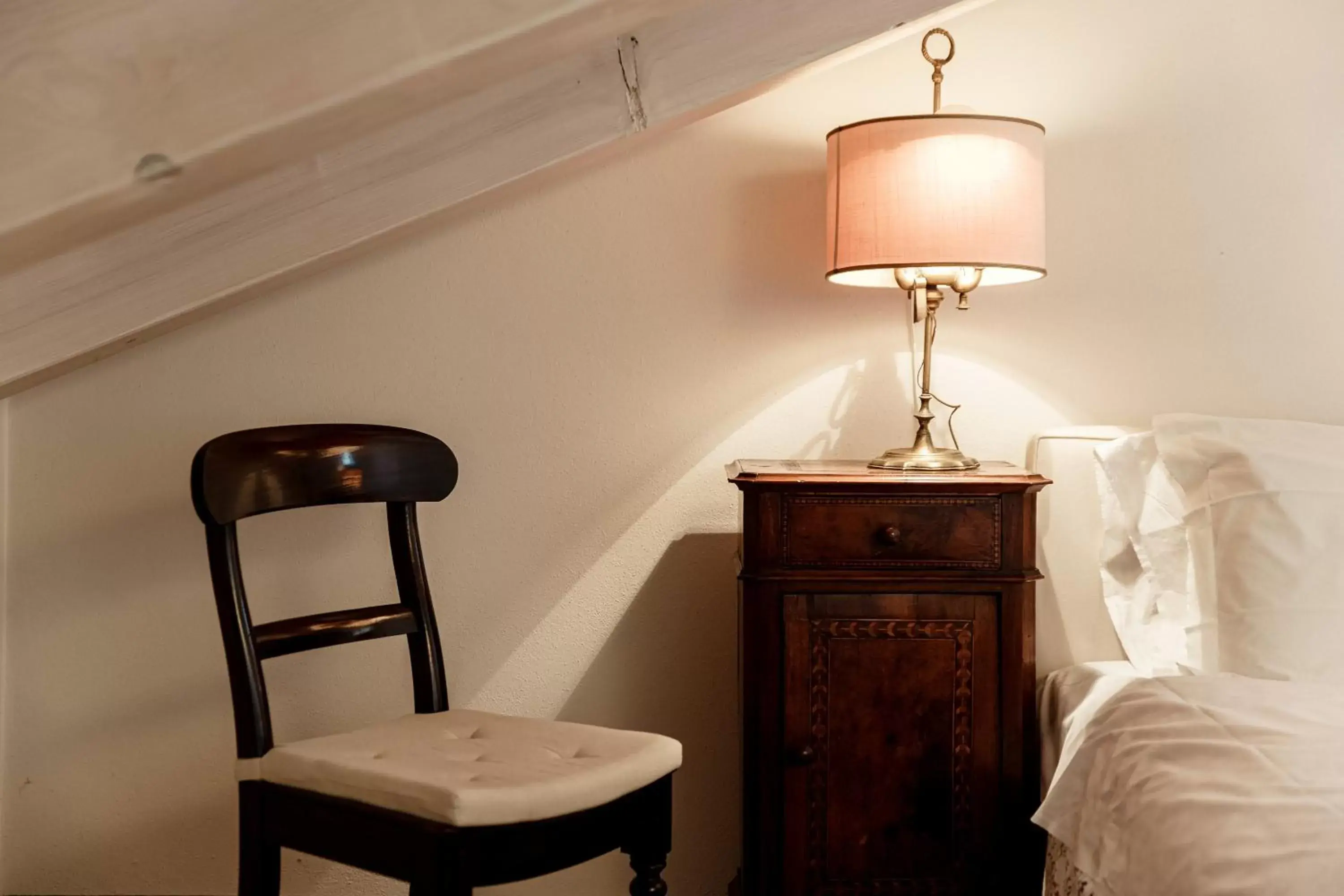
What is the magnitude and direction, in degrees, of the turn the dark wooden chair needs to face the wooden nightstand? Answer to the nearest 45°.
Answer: approximately 45° to its left

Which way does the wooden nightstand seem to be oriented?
toward the camera

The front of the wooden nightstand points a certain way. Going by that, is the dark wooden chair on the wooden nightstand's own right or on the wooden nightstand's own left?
on the wooden nightstand's own right

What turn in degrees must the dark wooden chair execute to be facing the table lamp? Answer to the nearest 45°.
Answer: approximately 45° to its left

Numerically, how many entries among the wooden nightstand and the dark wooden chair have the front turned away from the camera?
0

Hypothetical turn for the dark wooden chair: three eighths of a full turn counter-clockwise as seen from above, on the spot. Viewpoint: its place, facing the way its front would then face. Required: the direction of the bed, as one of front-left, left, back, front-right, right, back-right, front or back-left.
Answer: right

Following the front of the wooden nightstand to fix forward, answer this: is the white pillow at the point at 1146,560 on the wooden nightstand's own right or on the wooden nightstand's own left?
on the wooden nightstand's own left

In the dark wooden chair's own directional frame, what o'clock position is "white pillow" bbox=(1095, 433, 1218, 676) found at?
The white pillow is roughly at 10 o'clock from the dark wooden chair.

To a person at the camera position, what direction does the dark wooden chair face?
facing the viewer and to the right of the viewer
